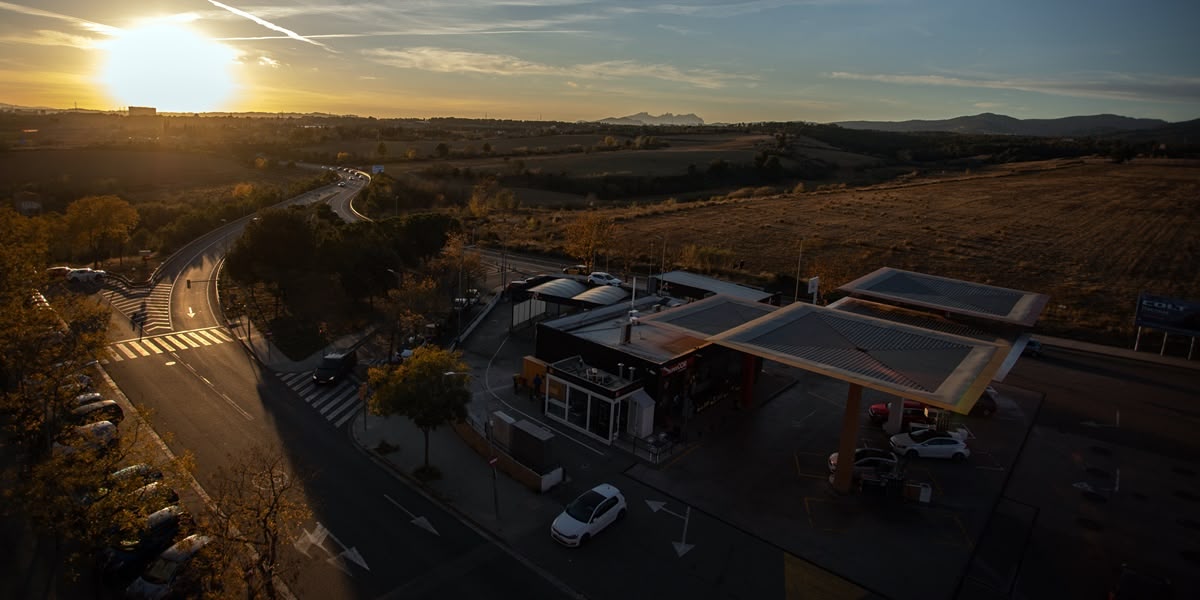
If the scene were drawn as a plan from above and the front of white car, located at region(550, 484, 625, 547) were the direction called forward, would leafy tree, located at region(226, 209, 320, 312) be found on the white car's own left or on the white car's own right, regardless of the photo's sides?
on the white car's own right

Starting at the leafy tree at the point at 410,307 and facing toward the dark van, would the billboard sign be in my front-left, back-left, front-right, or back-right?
back-left

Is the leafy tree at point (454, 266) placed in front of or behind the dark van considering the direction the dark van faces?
behind

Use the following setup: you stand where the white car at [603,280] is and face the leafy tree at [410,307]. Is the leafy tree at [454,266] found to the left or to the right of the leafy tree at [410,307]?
right
